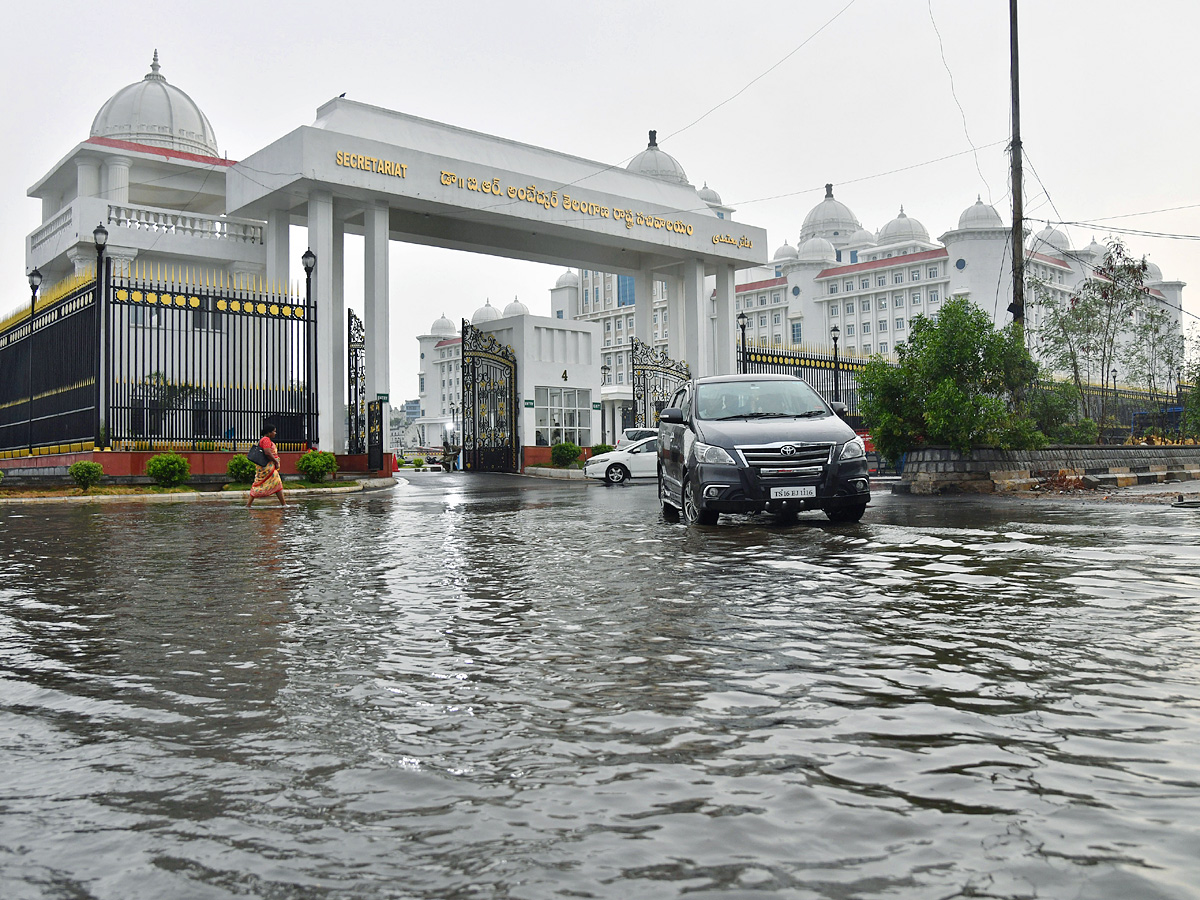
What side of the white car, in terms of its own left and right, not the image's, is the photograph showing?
left

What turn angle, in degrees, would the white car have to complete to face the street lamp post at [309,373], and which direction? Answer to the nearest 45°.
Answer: approximately 45° to its left

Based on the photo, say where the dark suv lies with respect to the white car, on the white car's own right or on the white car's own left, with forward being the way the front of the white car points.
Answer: on the white car's own left

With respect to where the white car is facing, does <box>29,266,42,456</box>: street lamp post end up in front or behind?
in front

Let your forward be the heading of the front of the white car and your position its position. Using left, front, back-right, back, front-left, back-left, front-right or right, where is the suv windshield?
left

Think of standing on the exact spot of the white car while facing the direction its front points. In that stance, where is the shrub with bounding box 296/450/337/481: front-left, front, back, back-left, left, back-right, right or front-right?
front-left

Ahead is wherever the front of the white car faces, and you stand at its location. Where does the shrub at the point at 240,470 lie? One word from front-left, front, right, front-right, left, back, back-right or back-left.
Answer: front-left

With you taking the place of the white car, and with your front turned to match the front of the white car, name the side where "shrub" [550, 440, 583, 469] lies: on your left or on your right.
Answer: on your right

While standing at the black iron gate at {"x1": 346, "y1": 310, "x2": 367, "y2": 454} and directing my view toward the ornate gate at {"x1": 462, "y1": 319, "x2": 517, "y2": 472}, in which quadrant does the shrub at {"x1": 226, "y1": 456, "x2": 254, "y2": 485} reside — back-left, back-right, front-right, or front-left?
back-right

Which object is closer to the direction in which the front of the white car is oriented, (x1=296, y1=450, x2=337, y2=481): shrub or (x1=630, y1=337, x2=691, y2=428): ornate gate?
the shrub

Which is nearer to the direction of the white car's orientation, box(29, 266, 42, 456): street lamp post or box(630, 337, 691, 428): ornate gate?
the street lamp post

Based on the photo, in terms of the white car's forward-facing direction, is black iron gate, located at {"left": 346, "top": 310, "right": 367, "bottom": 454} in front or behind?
in front
